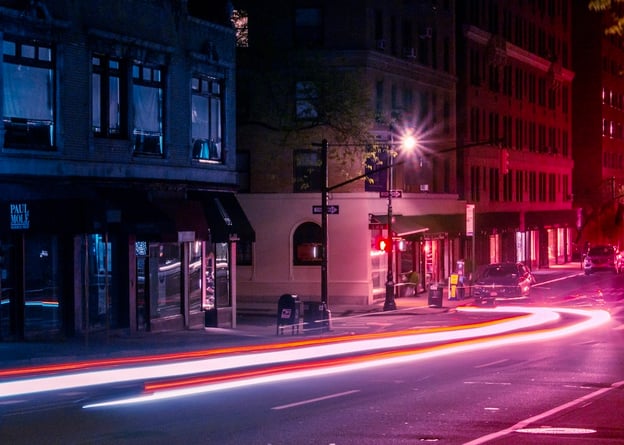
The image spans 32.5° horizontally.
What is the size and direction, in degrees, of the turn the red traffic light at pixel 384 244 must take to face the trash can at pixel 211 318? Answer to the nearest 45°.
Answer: approximately 45° to its right

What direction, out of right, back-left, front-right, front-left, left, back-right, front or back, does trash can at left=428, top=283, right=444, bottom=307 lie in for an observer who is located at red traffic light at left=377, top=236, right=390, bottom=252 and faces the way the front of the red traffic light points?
back-left

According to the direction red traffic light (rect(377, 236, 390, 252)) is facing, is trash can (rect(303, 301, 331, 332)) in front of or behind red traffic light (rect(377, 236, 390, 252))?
in front

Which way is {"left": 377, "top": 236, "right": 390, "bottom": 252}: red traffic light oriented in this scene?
toward the camera

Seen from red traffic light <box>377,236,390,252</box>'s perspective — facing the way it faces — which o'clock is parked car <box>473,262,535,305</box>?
The parked car is roughly at 8 o'clock from the red traffic light.

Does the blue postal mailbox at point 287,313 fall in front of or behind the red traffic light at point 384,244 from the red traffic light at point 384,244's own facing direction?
in front

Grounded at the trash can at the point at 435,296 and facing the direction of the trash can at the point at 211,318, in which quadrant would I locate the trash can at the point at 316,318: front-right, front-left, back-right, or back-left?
front-left

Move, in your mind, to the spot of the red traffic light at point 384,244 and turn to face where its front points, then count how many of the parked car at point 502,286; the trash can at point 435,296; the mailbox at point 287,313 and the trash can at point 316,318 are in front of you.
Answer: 2

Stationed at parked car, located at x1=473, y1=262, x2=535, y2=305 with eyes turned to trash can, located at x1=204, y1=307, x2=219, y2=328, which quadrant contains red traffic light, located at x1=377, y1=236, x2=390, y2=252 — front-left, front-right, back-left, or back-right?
front-right

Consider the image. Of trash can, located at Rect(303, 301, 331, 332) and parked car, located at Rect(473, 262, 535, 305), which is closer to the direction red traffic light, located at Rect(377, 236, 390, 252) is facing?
the trash can
